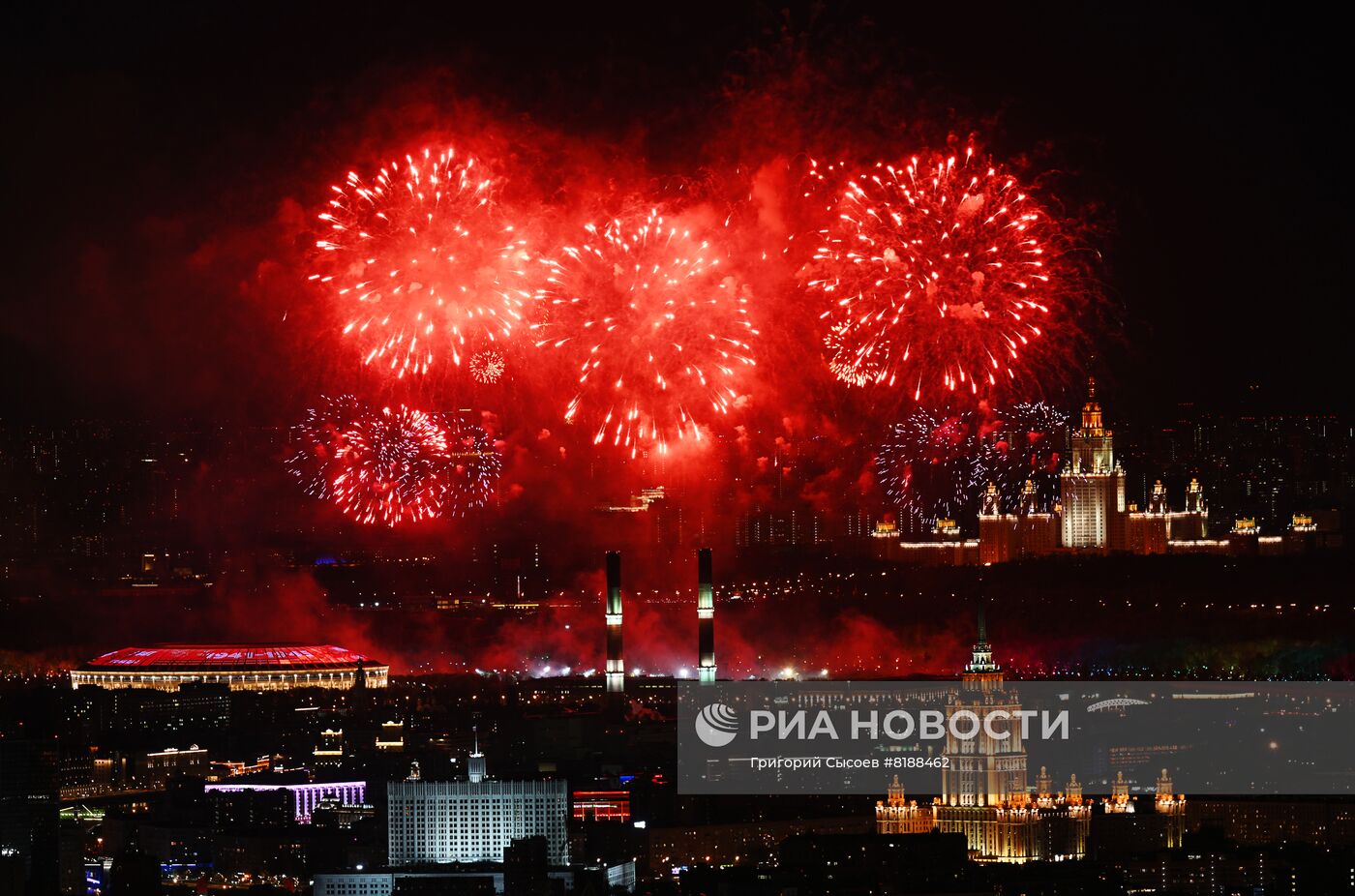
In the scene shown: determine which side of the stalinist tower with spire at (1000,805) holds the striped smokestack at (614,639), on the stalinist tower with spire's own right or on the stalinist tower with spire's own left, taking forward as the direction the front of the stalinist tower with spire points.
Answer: on the stalinist tower with spire's own right

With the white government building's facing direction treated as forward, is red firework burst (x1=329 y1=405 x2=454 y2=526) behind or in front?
behind

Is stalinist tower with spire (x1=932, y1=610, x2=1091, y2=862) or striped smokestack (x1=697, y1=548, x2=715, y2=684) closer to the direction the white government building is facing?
the stalinist tower with spire

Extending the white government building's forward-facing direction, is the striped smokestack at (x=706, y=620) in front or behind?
behind

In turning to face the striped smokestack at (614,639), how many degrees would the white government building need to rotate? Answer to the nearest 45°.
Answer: approximately 180°

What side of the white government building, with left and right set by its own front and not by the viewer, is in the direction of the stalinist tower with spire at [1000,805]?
left

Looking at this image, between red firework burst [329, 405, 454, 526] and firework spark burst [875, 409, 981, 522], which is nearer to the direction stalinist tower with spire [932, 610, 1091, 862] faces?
the red firework burst

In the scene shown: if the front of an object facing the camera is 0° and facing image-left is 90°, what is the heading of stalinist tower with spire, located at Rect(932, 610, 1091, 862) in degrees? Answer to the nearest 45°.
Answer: approximately 45°

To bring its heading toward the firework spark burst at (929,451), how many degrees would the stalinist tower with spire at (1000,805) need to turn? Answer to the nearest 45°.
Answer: approximately 135° to its right

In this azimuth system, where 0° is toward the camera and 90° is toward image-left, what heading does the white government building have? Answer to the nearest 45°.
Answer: approximately 0°

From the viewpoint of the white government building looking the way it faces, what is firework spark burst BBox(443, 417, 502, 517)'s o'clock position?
The firework spark burst is roughly at 6 o'clock from the white government building.

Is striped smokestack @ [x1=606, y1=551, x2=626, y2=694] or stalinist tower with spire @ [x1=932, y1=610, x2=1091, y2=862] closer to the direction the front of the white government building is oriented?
the stalinist tower with spire
